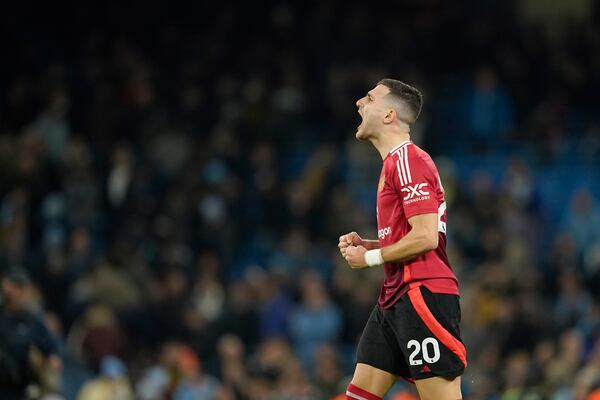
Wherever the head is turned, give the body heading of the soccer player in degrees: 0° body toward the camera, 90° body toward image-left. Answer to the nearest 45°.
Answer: approximately 90°

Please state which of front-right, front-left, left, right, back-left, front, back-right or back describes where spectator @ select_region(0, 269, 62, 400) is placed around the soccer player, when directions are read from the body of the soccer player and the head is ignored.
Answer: front-right

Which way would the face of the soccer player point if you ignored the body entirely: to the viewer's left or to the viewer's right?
to the viewer's left
